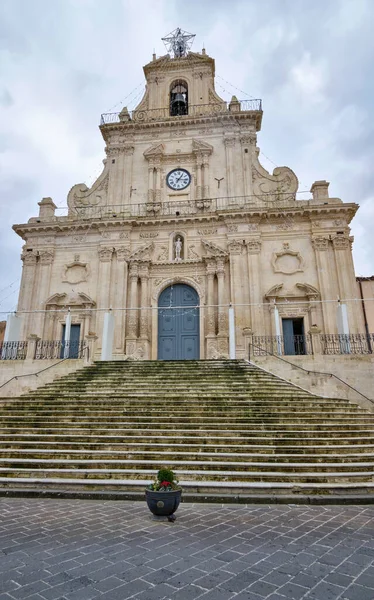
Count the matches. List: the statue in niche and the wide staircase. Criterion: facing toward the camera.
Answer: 2

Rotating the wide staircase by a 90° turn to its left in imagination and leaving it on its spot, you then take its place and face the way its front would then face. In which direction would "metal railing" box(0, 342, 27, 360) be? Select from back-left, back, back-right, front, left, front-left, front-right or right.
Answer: back-left

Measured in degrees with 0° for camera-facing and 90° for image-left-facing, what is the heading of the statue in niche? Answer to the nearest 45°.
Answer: approximately 0°

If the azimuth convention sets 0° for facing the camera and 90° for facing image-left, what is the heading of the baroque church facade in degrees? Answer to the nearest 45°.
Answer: approximately 0°
